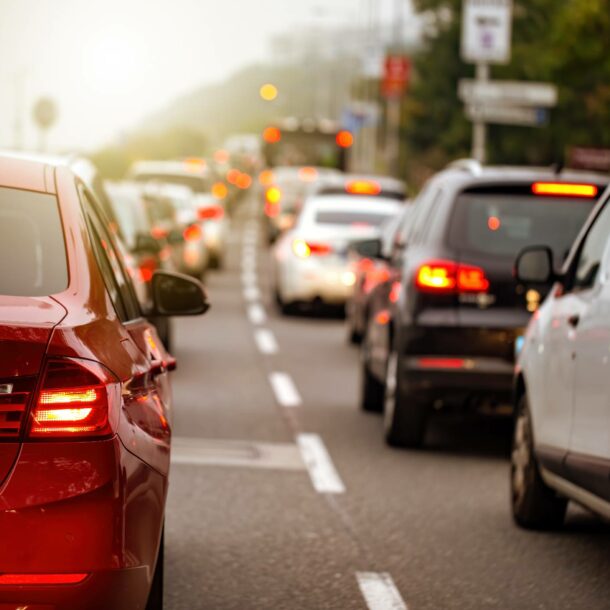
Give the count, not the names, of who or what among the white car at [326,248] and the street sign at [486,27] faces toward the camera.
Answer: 1

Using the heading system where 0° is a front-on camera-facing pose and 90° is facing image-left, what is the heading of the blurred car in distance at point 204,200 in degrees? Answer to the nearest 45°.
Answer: approximately 180°

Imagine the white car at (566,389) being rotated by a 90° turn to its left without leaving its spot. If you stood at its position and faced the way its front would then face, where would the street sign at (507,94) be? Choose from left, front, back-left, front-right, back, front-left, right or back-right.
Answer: back-right

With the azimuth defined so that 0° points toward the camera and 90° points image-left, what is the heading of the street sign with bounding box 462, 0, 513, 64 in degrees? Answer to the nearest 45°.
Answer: approximately 0°

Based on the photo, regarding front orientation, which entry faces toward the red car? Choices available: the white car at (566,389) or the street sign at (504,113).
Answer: the street sign

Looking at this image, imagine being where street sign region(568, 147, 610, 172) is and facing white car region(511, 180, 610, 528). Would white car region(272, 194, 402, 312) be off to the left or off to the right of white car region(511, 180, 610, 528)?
right

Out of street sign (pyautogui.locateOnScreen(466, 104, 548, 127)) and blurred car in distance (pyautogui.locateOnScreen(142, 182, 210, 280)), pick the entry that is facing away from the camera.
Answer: the blurred car in distance

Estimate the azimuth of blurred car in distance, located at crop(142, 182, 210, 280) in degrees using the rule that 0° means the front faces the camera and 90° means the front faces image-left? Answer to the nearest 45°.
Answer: approximately 180°

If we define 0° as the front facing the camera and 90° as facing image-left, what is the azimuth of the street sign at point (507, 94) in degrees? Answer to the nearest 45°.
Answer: approximately 0°

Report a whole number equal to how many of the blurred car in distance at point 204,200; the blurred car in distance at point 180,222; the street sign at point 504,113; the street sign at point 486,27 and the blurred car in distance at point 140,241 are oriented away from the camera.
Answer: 3

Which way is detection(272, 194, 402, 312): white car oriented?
away from the camera

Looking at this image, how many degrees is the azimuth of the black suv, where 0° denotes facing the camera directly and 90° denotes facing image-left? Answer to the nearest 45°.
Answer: approximately 180°

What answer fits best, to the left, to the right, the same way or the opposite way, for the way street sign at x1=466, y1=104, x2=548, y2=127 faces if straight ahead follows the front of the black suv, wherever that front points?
the opposite way

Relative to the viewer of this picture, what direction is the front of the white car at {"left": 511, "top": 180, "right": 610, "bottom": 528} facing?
facing away from the viewer and to the left of the viewer

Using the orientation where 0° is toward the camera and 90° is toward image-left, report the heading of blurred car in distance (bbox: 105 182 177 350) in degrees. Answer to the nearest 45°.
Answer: approximately 180°
